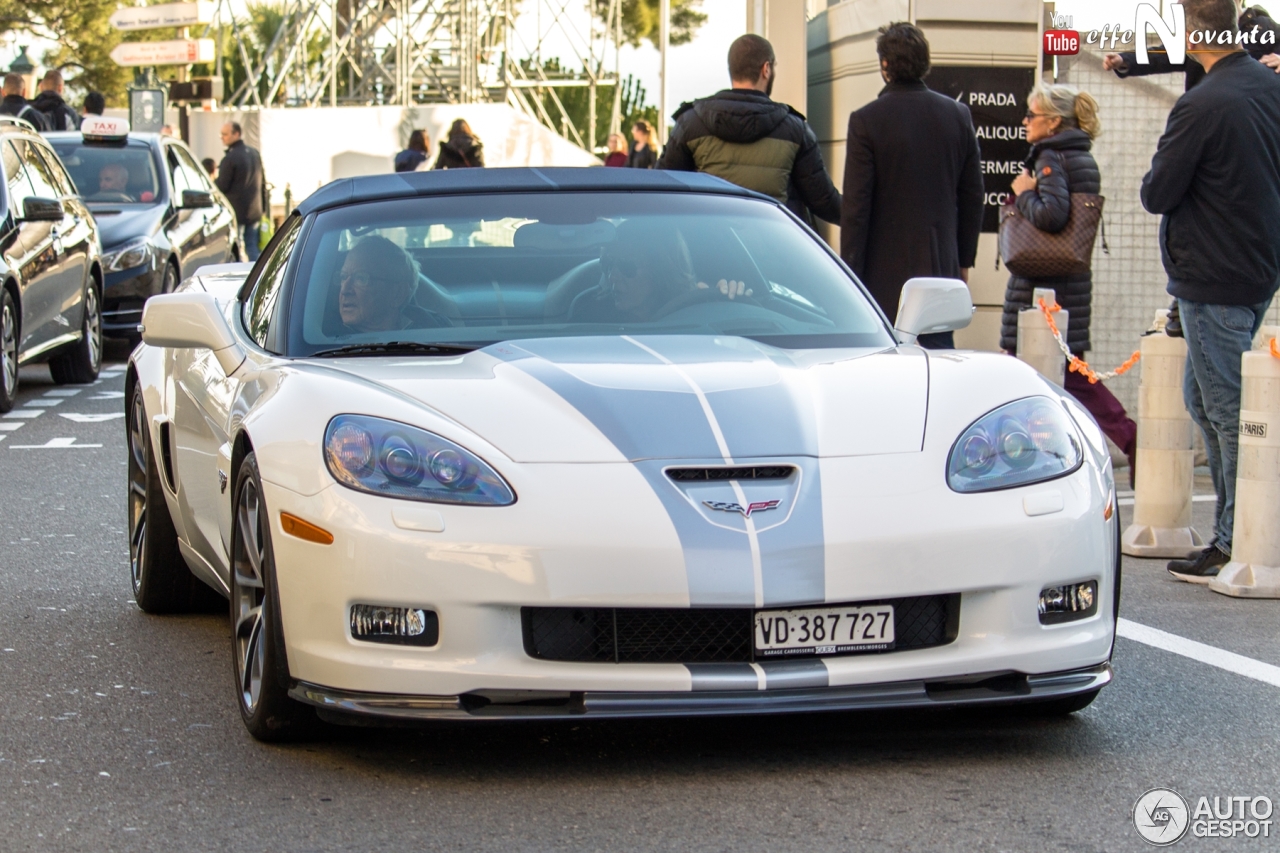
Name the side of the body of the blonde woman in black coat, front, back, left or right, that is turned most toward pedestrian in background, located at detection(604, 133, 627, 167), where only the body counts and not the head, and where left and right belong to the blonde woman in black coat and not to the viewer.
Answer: right

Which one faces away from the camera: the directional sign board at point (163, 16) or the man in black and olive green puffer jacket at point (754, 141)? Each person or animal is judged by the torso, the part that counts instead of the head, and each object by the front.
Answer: the man in black and olive green puffer jacket

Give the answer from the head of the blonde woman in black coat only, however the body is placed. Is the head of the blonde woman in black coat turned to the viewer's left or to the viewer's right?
to the viewer's left

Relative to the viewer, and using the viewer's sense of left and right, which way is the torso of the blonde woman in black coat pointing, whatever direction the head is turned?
facing to the left of the viewer

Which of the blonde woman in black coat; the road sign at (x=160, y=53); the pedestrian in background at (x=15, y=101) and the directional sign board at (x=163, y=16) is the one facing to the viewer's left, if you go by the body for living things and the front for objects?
the blonde woman in black coat

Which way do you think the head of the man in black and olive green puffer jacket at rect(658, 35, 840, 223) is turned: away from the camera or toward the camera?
away from the camera
